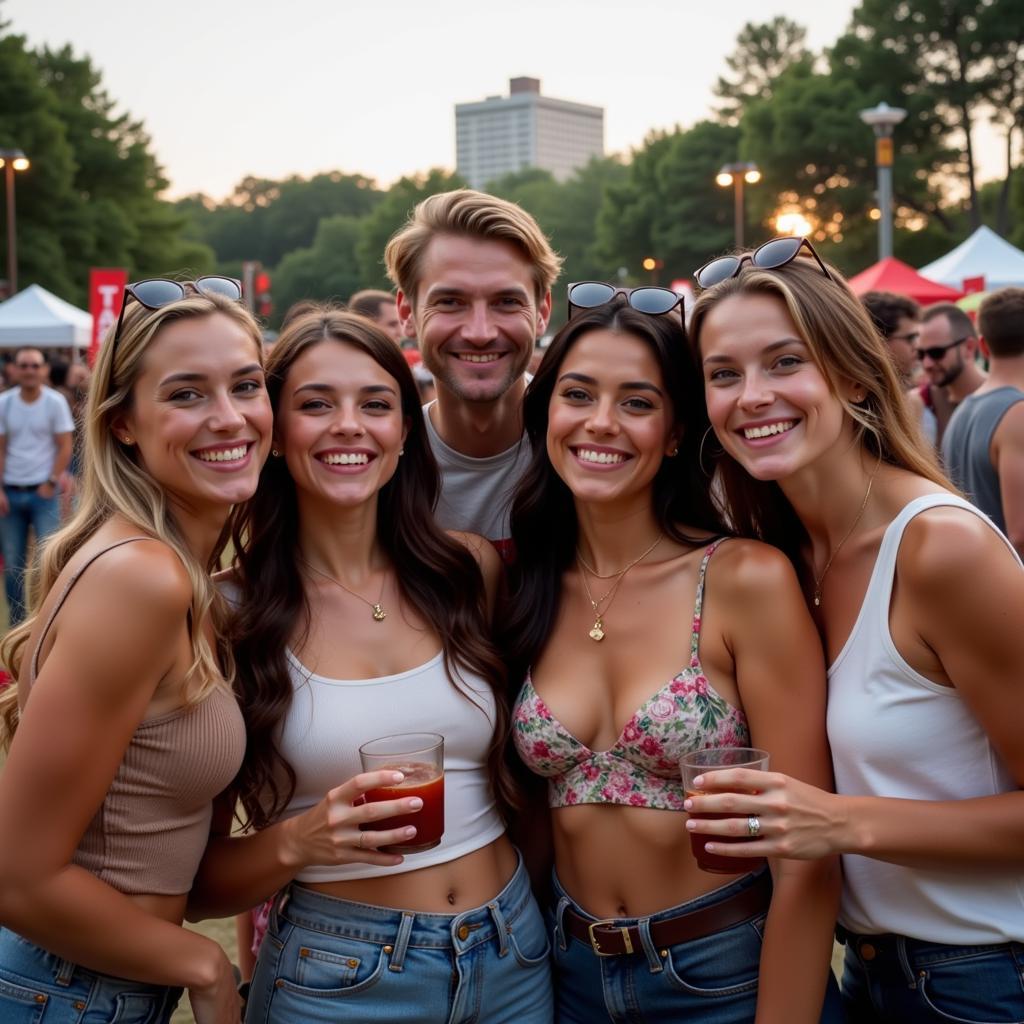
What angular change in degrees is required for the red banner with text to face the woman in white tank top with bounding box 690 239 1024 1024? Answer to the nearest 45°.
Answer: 0° — it already faces them

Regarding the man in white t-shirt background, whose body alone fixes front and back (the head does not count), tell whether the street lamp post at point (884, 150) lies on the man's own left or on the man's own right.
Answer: on the man's own left

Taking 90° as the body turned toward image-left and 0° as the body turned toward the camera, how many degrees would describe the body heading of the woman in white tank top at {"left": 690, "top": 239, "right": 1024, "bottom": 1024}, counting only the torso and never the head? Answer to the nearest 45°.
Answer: approximately 45°

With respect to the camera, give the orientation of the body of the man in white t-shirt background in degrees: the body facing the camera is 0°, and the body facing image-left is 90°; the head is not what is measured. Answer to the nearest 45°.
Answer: approximately 0°

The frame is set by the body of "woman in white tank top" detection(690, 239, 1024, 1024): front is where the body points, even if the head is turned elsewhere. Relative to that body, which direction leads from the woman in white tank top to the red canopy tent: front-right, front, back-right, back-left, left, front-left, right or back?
back-right

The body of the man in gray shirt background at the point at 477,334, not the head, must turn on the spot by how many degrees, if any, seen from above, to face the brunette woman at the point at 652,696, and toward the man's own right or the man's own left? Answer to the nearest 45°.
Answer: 0° — they already face them

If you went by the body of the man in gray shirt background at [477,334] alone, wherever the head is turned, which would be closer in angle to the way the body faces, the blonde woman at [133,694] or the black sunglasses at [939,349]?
the blonde woman

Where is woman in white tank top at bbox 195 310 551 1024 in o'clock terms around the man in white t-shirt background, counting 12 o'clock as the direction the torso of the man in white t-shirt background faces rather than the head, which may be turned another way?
The woman in white tank top is roughly at 12 o'clock from the man in white t-shirt background.

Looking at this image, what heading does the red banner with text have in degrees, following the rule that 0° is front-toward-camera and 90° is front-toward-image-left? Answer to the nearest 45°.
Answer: approximately 0°
